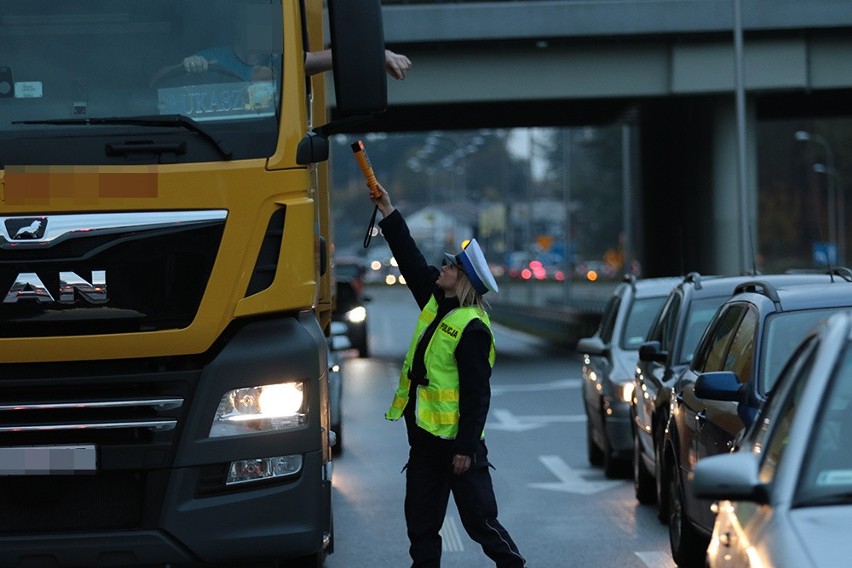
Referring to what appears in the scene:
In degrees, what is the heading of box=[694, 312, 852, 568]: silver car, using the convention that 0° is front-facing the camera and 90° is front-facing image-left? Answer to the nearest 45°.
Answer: approximately 315°

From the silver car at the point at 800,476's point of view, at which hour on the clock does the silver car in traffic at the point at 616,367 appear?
The silver car in traffic is roughly at 7 o'clock from the silver car.

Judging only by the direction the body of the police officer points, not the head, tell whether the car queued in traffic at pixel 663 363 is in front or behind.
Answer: behind

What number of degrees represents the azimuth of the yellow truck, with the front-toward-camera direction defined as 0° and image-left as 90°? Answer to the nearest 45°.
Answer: approximately 0°

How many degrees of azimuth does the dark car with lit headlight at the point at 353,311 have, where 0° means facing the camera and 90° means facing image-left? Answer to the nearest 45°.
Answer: approximately 0°

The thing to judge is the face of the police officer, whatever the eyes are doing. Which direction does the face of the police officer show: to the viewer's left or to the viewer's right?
to the viewer's left
